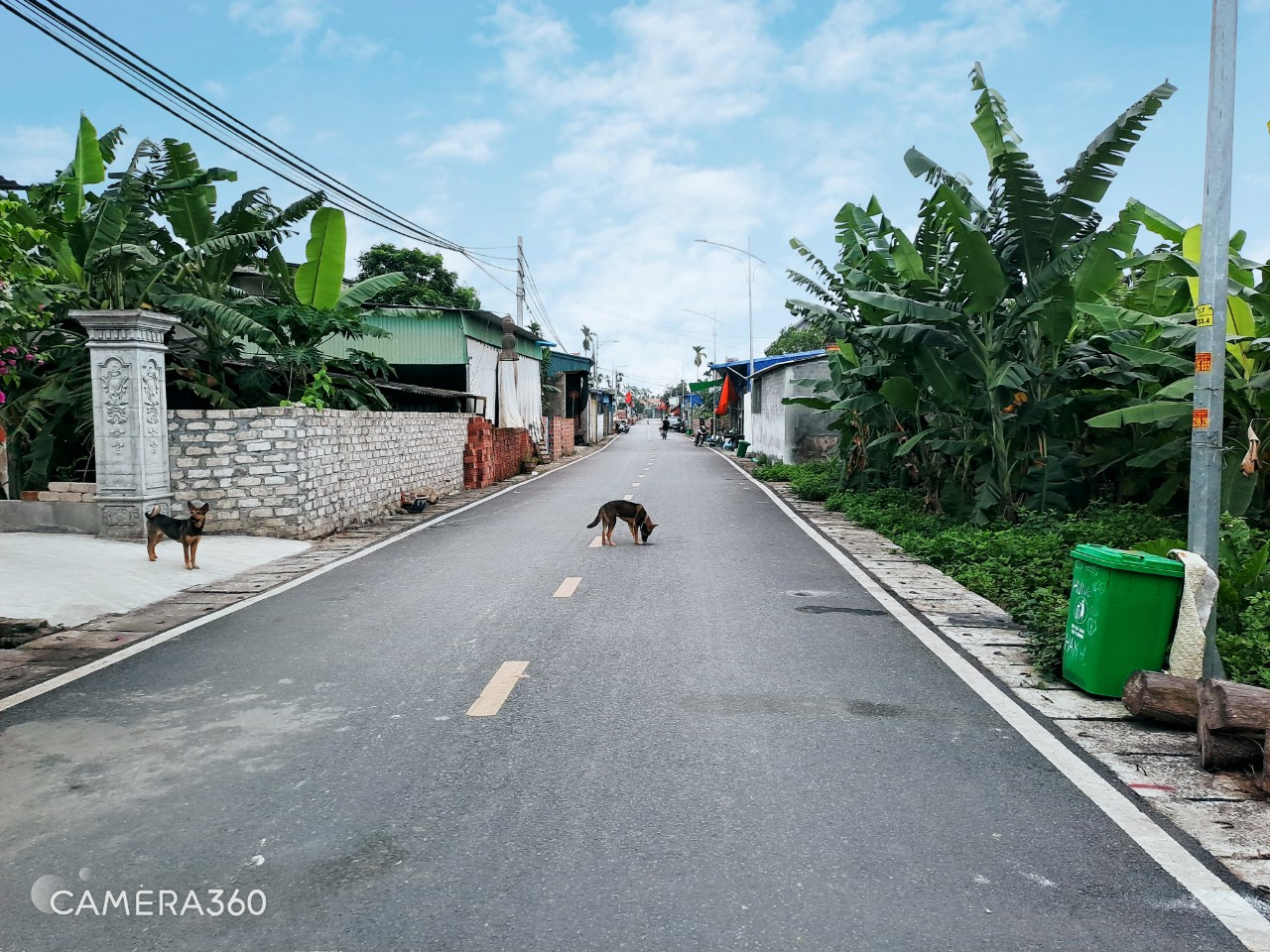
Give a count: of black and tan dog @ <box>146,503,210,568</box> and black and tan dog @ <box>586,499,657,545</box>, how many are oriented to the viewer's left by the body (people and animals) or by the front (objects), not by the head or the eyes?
0

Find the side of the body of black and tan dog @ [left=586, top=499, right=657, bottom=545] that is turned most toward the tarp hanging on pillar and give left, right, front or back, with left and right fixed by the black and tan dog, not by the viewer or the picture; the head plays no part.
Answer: left

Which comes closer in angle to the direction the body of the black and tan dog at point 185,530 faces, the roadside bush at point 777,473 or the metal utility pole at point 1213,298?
the metal utility pole

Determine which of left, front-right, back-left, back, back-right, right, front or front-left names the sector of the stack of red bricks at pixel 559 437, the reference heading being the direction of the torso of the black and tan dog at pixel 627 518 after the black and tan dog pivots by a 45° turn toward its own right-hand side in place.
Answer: back-left

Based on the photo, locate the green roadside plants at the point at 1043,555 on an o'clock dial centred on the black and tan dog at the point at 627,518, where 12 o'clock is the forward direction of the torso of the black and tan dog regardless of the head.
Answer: The green roadside plants is roughly at 1 o'clock from the black and tan dog.

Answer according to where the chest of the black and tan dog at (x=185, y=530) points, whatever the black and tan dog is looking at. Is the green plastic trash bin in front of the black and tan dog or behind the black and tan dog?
in front

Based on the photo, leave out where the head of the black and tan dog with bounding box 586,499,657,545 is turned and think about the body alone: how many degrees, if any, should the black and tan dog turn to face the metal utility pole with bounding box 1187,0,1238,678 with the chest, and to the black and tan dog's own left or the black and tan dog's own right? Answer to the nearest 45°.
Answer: approximately 45° to the black and tan dog's own right

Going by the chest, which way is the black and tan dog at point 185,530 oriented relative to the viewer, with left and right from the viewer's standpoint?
facing the viewer and to the right of the viewer

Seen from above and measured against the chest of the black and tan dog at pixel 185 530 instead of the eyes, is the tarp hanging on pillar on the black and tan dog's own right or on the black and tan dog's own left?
on the black and tan dog's own left

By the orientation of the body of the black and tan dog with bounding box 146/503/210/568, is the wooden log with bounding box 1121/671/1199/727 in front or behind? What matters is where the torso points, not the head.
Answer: in front

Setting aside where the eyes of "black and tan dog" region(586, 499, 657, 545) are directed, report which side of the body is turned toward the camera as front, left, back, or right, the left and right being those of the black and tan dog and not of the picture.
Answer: right

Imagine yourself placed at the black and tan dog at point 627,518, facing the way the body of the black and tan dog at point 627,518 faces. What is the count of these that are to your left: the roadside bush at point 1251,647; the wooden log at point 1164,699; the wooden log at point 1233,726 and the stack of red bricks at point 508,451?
1

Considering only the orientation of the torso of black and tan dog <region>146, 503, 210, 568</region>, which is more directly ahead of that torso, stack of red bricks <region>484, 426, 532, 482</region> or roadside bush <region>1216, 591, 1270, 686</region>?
the roadside bush

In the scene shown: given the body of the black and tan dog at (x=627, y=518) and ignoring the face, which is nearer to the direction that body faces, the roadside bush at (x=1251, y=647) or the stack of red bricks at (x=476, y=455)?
the roadside bush
